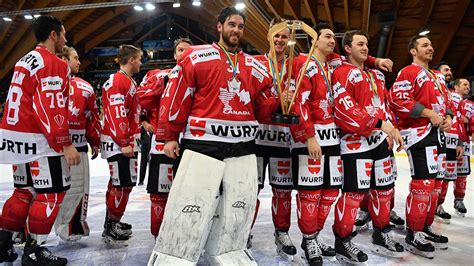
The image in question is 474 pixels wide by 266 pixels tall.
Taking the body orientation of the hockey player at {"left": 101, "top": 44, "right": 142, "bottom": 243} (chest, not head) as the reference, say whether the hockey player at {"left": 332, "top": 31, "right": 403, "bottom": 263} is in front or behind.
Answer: in front

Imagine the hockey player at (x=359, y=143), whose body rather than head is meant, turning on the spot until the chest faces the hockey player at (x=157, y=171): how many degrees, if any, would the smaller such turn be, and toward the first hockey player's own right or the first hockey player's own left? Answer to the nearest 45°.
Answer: approximately 135° to the first hockey player's own right

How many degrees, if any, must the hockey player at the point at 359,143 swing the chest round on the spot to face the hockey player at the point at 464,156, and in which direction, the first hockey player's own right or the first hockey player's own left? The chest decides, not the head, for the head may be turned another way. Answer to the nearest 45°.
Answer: approximately 90° to the first hockey player's own left

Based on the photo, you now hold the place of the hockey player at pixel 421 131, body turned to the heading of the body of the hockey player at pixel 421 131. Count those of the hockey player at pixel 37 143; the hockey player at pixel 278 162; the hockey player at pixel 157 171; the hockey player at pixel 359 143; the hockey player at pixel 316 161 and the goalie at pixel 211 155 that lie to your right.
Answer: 6

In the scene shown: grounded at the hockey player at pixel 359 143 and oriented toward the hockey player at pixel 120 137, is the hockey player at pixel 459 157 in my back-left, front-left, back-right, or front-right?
back-right

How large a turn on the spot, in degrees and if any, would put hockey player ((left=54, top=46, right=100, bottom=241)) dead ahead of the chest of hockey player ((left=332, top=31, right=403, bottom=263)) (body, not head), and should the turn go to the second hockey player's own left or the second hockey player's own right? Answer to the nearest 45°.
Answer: approximately 135° to the second hockey player's own right

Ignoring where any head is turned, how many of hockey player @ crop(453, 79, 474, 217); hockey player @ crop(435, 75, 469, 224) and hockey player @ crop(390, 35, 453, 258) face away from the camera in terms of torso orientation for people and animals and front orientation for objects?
0

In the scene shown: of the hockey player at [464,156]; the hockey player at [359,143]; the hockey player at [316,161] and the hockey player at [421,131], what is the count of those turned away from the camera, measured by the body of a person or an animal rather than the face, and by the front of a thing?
0

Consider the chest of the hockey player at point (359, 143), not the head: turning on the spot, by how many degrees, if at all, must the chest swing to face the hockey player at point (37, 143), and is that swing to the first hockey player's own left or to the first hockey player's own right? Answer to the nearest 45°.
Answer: approximately 90° to the first hockey player's own right

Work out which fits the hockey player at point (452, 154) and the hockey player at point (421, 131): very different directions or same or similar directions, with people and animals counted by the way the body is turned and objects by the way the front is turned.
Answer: same or similar directions

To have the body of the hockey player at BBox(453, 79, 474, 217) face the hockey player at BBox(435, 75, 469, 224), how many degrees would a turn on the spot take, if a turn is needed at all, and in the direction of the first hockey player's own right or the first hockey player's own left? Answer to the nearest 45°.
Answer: approximately 45° to the first hockey player's own right

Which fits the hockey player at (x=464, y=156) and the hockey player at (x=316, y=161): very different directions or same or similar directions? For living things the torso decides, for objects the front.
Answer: same or similar directions

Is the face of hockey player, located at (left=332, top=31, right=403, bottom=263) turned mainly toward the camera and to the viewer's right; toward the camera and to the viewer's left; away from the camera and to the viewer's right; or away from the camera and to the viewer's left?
toward the camera and to the viewer's right

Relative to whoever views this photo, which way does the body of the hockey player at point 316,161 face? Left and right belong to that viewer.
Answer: facing the viewer and to the right of the viewer
